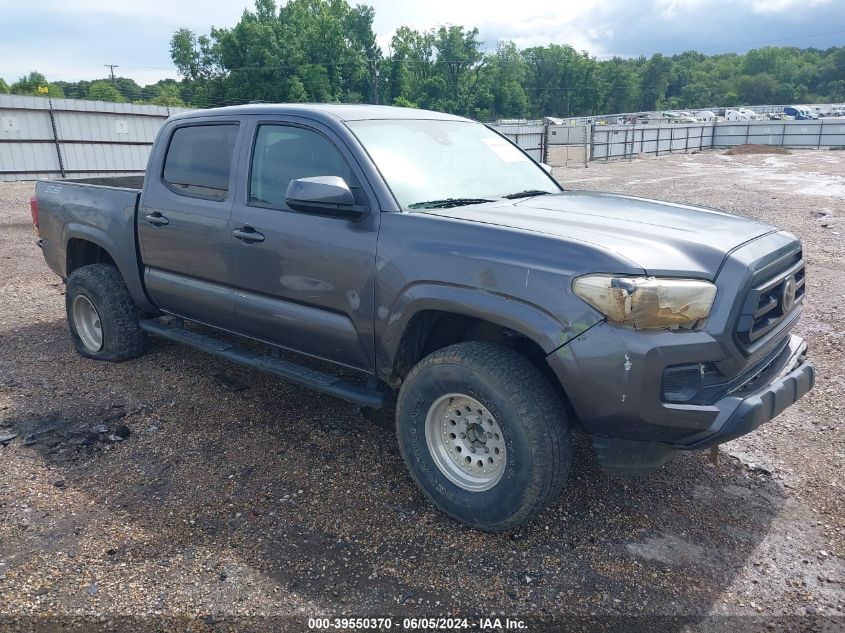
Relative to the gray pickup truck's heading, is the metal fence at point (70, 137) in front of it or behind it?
behind

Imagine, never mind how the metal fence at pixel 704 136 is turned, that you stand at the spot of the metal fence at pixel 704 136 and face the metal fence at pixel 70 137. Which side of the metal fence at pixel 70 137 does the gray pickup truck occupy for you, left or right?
left

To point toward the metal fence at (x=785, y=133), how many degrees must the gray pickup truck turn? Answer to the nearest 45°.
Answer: approximately 90° to its left

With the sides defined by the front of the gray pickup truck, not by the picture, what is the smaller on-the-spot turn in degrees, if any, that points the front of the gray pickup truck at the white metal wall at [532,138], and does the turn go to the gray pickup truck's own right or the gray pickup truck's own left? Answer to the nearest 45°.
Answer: approximately 135° to the gray pickup truck's own left

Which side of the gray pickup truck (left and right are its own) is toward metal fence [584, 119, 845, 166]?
left

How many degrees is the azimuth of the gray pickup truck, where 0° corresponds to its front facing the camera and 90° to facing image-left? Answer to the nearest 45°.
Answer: approximately 315°
